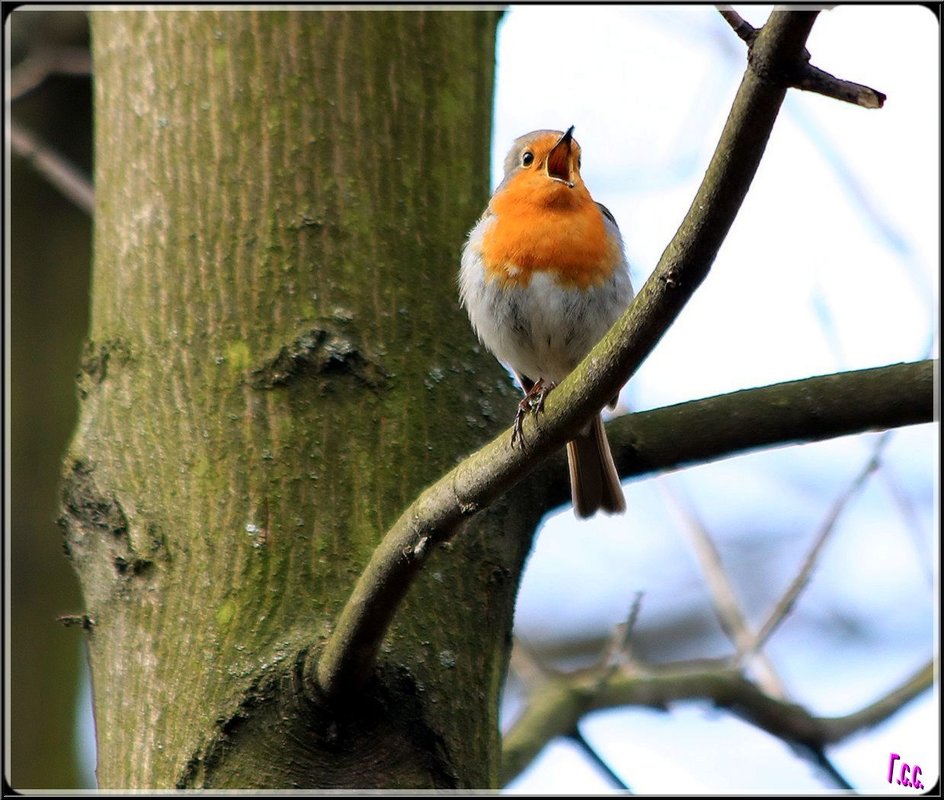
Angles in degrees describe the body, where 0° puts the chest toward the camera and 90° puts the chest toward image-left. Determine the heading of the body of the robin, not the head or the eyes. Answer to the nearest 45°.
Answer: approximately 0°
